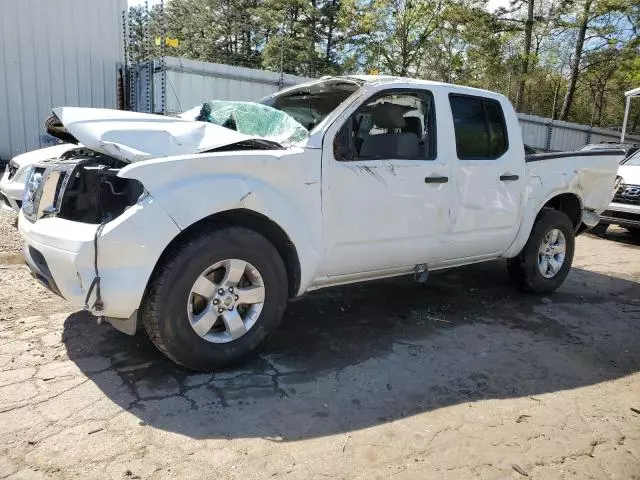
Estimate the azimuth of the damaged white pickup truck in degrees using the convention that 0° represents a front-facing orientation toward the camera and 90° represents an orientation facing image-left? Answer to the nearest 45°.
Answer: approximately 45°

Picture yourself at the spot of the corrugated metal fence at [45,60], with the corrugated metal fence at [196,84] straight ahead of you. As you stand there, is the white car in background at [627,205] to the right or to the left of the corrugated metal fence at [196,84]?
right

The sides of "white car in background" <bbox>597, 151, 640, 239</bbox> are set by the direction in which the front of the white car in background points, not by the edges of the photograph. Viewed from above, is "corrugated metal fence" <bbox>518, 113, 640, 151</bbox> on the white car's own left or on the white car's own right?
on the white car's own right

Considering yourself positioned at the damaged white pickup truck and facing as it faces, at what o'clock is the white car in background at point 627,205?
The white car in background is roughly at 6 o'clock from the damaged white pickup truck.

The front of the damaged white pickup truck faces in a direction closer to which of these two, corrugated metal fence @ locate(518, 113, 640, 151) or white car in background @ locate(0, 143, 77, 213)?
the white car in background

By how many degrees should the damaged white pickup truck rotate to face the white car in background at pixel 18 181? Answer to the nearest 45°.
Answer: approximately 90° to its right

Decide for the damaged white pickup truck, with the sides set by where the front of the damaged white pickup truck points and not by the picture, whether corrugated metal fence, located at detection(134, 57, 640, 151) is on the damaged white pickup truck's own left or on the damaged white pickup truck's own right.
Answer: on the damaged white pickup truck's own right

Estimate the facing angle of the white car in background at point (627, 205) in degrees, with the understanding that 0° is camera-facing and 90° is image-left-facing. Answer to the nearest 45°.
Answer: approximately 45°
